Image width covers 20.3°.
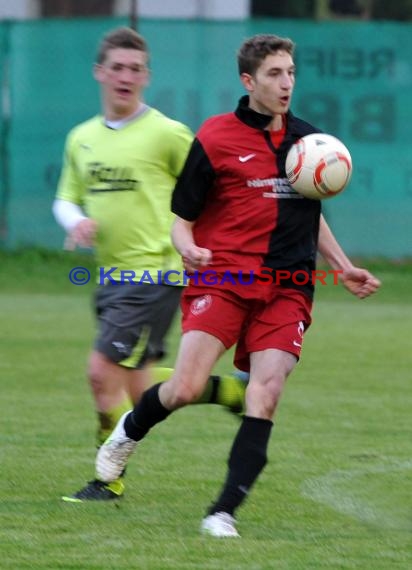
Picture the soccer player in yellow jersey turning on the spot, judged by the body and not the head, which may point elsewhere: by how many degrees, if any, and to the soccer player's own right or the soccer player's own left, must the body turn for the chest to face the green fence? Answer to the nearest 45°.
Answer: approximately 135° to the soccer player's own right

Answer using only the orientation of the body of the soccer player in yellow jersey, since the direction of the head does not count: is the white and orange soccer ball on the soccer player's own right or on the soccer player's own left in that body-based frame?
on the soccer player's own left

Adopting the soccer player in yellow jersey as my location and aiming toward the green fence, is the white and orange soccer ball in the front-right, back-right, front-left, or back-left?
back-right

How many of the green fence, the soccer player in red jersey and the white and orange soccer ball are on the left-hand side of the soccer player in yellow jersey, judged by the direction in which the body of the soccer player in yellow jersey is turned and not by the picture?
2

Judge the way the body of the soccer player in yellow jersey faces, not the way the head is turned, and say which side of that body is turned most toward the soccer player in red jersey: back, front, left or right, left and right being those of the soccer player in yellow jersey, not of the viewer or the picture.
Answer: left

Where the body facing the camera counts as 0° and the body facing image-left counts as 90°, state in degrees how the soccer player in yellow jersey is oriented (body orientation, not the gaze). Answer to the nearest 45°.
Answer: approximately 45°

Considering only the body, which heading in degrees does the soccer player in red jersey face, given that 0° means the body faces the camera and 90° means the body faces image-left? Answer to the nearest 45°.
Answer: approximately 315°

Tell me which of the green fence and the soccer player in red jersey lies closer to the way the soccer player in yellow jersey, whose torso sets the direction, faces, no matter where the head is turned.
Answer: the soccer player in red jersey
